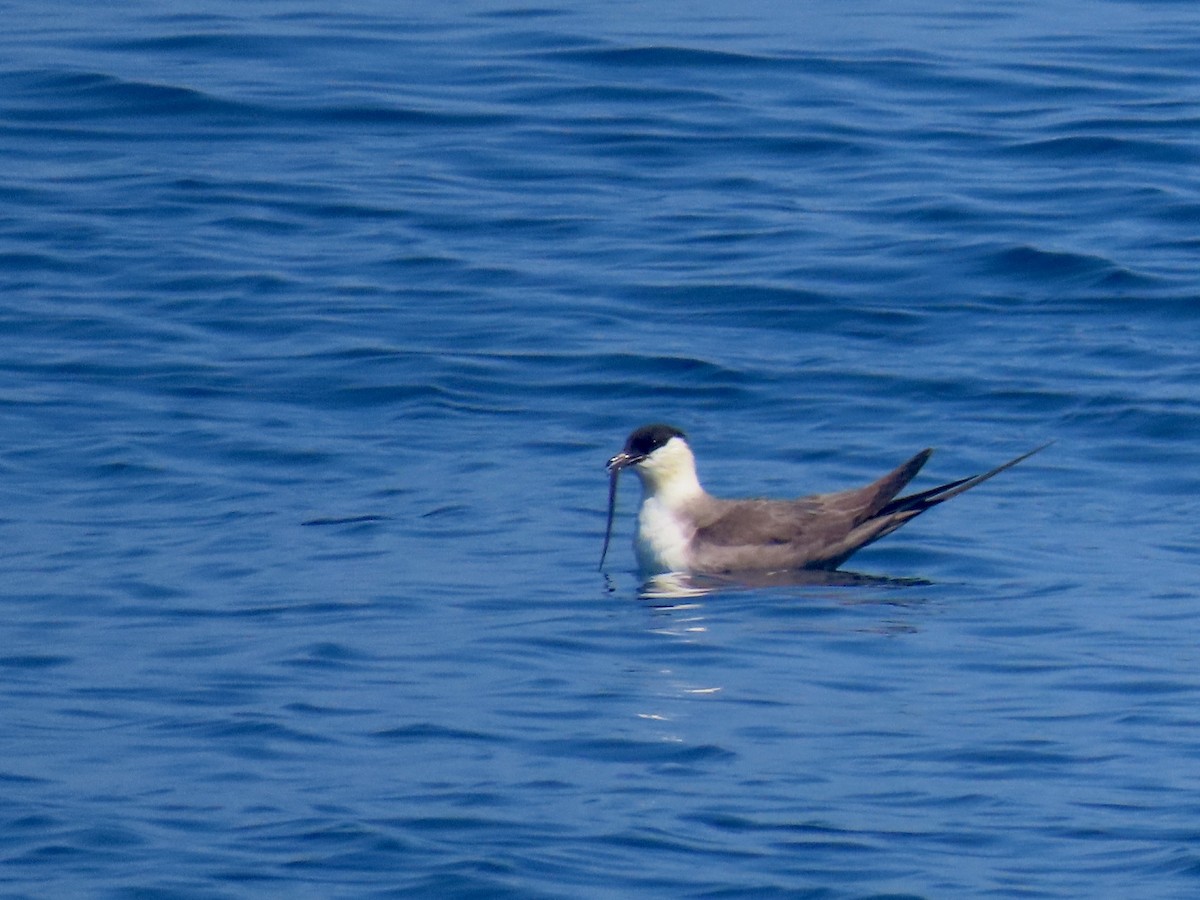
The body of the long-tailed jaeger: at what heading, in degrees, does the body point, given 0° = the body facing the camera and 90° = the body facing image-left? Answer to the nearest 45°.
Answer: approximately 90°
